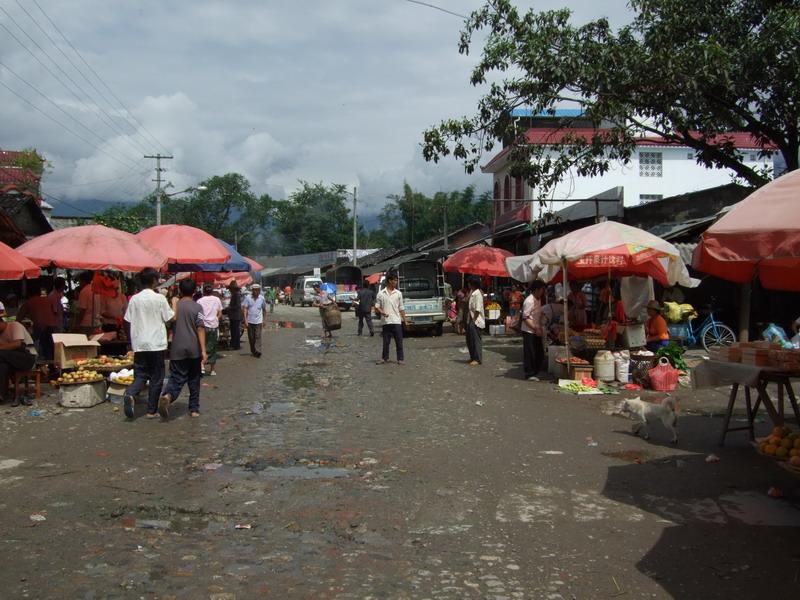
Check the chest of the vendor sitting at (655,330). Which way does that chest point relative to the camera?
to the viewer's left

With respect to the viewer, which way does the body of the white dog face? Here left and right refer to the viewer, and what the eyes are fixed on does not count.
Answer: facing to the left of the viewer

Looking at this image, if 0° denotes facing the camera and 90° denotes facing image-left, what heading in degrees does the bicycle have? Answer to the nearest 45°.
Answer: approximately 270°

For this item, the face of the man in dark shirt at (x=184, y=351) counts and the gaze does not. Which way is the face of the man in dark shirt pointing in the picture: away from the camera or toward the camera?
away from the camera

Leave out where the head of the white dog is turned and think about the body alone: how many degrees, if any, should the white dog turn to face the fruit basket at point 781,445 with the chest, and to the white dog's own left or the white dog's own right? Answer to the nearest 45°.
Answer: approximately 135° to the white dog's own left

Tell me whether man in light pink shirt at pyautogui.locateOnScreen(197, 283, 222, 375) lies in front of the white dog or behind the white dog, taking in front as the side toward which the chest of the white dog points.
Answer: in front

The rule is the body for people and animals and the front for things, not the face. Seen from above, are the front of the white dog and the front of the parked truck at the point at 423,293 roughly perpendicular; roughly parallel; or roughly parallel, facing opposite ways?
roughly perpendicular

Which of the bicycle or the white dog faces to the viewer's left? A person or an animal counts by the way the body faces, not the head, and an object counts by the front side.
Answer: the white dog

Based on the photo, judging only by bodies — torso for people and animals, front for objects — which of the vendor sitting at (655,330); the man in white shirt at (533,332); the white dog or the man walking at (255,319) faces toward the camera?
the man walking

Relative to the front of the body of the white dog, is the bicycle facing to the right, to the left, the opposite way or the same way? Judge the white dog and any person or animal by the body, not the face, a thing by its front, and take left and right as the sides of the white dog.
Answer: the opposite way

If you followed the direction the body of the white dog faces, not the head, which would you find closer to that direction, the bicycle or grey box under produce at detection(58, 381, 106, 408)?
the grey box under produce

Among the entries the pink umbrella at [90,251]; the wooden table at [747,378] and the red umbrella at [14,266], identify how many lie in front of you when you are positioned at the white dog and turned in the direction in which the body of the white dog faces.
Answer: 2
